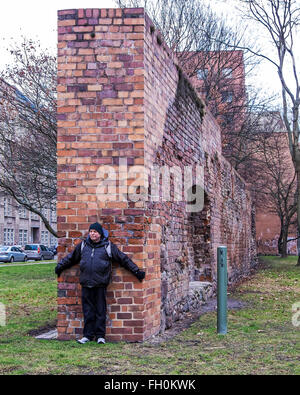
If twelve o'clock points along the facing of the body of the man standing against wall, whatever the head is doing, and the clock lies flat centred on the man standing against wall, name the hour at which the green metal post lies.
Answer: The green metal post is roughly at 8 o'clock from the man standing against wall.

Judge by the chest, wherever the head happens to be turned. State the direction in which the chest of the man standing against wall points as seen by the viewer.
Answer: toward the camera

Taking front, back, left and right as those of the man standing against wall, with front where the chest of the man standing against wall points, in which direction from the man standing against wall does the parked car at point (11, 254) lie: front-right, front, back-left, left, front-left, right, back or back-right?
back

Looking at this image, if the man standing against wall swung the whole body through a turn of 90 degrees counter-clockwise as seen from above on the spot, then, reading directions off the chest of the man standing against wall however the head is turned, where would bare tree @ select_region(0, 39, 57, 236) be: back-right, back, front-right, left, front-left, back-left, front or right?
left

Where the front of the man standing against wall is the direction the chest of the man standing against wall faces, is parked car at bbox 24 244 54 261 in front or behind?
behind
